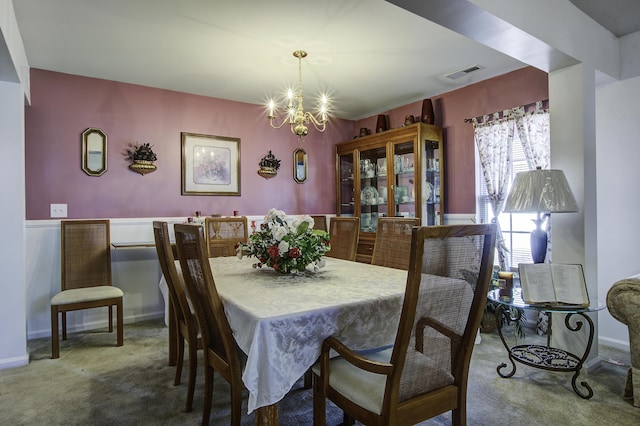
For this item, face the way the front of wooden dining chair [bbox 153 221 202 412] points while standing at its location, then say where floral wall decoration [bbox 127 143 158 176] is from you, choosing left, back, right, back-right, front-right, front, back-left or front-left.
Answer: front-left

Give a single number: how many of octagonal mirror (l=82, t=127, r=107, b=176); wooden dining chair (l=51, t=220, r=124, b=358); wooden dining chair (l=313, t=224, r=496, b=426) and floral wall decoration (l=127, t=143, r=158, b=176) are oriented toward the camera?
3

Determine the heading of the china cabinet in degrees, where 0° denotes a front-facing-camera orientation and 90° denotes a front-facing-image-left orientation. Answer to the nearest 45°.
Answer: approximately 45°

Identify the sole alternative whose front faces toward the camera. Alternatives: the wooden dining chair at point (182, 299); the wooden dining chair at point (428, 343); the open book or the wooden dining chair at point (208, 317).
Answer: the open book

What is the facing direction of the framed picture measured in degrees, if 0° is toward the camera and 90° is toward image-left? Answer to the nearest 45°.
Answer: approximately 315°

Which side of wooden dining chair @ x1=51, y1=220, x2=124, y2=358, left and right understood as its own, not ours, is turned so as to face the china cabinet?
left

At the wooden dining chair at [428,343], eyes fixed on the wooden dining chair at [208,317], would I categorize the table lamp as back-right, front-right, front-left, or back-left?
back-right

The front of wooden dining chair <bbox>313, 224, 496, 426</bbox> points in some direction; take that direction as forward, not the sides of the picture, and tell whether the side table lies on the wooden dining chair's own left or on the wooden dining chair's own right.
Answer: on the wooden dining chair's own right

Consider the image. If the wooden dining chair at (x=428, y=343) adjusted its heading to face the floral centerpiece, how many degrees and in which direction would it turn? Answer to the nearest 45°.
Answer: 0° — it already faces it
